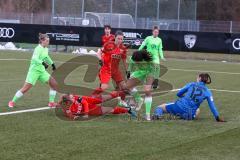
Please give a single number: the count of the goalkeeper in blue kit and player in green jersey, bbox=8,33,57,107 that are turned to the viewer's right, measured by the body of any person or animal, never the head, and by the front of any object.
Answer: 1

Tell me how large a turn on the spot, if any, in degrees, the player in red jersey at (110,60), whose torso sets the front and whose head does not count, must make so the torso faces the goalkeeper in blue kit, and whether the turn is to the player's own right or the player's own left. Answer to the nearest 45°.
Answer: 0° — they already face them

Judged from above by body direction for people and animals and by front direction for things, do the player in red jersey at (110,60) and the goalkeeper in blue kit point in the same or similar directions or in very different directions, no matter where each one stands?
very different directions

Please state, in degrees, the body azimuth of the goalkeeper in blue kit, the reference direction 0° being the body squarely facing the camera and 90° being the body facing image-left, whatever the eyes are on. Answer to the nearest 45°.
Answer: approximately 135°

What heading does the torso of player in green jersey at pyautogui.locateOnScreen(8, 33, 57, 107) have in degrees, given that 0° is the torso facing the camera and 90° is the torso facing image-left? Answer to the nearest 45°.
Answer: approximately 270°

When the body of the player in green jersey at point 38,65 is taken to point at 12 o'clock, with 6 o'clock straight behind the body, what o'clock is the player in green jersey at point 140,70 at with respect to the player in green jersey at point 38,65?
the player in green jersey at point 140,70 is roughly at 1 o'clock from the player in green jersey at point 38,65.

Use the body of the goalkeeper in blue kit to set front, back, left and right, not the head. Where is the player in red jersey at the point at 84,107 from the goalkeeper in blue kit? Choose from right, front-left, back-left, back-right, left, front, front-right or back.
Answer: front-left

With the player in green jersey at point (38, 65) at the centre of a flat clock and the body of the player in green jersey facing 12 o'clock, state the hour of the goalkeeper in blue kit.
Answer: The goalkeeper in blue kit is roughly at 1 o'clock from the player in green jersey.

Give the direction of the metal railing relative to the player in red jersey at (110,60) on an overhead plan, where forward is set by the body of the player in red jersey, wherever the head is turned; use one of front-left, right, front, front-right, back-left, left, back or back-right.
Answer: back-left

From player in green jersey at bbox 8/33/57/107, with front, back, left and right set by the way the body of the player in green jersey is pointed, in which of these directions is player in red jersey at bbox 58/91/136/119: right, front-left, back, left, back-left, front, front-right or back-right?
front-right
